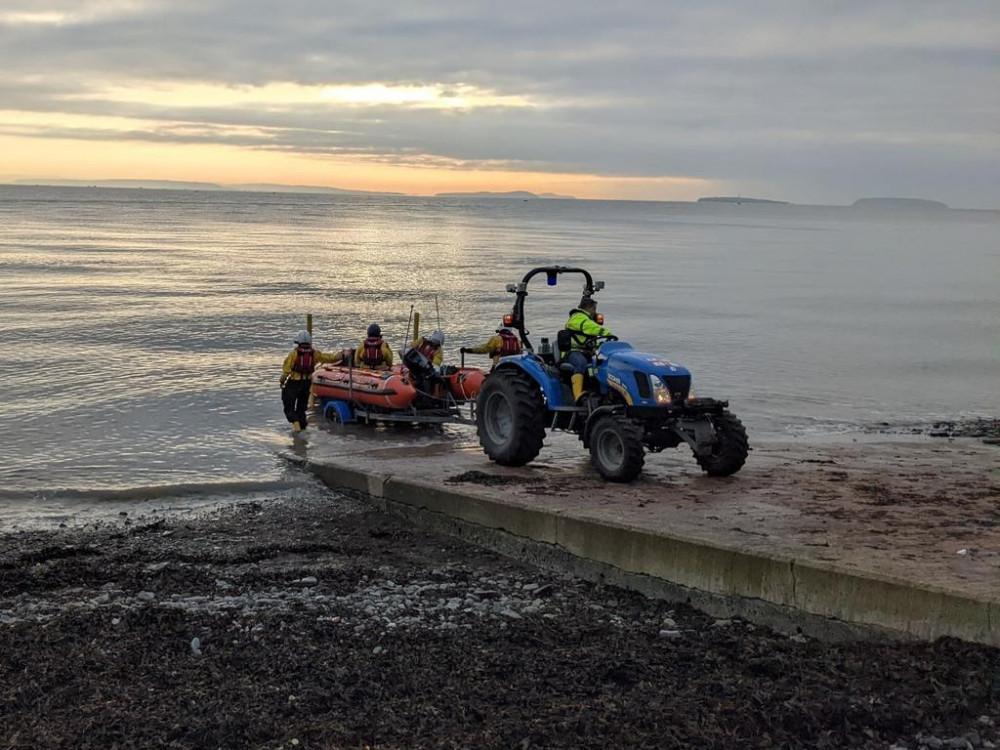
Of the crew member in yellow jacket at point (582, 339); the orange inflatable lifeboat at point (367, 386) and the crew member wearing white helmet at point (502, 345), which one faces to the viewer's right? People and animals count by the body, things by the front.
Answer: the crew member in yellow jacket

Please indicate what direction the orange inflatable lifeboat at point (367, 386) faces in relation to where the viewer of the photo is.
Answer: facing away from the viewer and to the left of the viewer

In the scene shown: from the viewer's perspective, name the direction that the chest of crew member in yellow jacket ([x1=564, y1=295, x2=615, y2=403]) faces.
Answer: to the viewer's right

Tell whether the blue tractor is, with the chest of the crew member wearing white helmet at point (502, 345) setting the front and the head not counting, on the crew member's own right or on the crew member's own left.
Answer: on the crew member's own left

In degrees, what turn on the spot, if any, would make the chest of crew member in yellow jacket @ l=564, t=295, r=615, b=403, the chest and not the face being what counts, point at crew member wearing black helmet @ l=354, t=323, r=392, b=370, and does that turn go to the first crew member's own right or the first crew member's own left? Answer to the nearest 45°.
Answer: approximately 135° to the first crew member's own left

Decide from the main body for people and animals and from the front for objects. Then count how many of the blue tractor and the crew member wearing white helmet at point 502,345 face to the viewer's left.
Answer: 1

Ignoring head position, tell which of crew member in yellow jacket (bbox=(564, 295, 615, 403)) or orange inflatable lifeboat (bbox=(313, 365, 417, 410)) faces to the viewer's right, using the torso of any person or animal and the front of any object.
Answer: the crew member in yellow jacket

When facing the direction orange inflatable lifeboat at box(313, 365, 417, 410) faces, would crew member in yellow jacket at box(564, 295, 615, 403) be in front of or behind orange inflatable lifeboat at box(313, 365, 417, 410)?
behind

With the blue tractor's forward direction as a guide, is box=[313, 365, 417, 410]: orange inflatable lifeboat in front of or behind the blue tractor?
behind

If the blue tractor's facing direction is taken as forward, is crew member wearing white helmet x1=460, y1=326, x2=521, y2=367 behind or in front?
behind

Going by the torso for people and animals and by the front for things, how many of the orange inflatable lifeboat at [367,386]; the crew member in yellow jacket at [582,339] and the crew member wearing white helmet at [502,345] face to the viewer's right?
1

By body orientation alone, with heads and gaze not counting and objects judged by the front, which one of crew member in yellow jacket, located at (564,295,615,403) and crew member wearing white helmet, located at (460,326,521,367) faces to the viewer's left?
the crew member wearing white helmet

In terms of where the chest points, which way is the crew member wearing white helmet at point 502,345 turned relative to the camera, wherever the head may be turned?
to the viewer's left

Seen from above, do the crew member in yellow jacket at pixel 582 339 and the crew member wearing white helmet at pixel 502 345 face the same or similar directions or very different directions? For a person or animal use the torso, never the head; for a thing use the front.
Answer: very different directions
